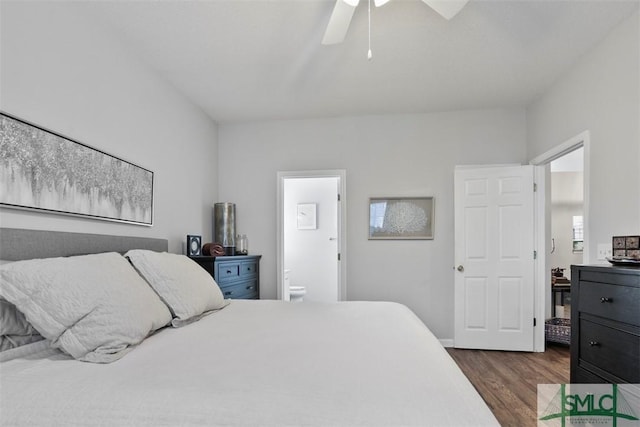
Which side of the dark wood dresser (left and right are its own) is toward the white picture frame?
right

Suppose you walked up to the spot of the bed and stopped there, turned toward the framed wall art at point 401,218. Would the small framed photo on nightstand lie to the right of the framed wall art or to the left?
left

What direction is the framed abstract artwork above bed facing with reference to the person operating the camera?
facing the viewer and to the right of the viewer

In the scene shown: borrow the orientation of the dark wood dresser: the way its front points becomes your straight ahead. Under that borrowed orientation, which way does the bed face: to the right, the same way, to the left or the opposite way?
the opposite way

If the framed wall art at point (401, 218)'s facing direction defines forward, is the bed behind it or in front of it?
in front

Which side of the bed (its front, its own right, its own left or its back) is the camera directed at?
right

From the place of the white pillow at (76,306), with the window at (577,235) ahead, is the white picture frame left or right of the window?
left

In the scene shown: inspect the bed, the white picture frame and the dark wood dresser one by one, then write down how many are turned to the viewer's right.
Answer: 1

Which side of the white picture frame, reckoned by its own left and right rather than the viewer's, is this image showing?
front

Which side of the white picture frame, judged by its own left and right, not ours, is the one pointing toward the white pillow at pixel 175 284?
front

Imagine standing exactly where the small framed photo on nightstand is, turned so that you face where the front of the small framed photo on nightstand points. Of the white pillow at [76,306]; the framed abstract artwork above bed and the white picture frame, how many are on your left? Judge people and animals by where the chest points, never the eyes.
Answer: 1

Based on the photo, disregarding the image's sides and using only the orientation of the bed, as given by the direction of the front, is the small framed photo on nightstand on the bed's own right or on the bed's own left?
on the bed's own left

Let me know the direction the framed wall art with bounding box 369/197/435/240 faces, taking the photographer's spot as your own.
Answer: facing the viewer

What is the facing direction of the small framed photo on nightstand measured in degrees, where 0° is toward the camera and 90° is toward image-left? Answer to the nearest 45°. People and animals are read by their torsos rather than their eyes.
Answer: approximately 315°

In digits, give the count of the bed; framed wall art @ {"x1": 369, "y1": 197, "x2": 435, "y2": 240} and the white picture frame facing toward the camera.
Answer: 2

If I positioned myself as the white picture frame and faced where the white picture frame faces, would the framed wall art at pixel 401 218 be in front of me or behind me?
in front

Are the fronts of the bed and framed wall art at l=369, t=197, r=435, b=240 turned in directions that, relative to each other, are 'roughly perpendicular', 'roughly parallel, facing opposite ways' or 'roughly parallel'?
roughly perpendicular

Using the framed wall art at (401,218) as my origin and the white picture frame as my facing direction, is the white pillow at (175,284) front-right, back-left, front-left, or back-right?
back-left

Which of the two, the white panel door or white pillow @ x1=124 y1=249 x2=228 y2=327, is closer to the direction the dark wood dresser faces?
the white pillow

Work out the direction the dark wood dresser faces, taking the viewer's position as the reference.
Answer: facing the viewer and to the left of the viewer

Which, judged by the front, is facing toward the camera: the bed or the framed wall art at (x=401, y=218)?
the framed wall art

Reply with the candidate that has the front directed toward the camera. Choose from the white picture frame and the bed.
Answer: the white picture frame
